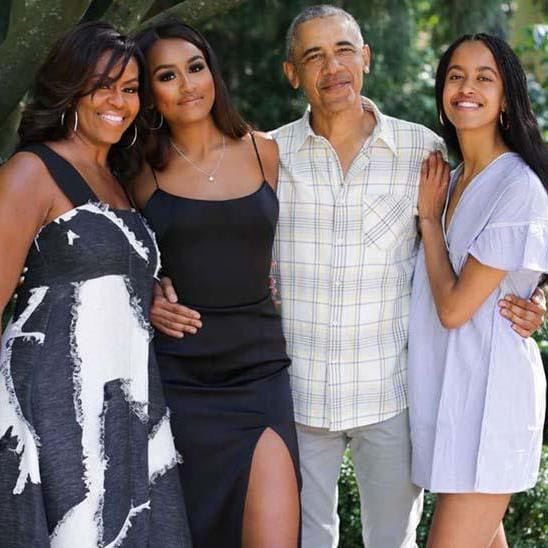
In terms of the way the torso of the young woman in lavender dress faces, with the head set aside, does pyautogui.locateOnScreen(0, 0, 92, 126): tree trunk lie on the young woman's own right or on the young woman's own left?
on the young woman's own right

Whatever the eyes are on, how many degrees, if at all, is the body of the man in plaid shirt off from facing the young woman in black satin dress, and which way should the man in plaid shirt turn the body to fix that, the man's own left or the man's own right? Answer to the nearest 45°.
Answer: approximately 45° to the man's own right

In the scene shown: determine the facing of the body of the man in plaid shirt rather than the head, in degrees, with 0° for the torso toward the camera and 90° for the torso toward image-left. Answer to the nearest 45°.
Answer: approximately 0°

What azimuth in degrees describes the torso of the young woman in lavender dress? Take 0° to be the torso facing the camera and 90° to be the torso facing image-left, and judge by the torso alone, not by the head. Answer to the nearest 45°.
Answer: approximately 45°

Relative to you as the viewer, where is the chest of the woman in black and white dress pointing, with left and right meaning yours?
facing the viewer and to the right of the viewer

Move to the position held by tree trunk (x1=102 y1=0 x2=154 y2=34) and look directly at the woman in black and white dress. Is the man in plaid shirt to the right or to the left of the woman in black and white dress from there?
left

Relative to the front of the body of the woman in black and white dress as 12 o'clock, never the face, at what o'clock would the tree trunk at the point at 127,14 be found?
The tree trunk is roughly at 8 o'clock from the woman in black and white dress.

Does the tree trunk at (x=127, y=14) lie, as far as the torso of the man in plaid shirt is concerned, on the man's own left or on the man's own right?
on the man's own right

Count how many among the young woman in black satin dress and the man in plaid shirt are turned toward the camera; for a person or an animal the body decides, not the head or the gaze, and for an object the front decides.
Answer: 2
